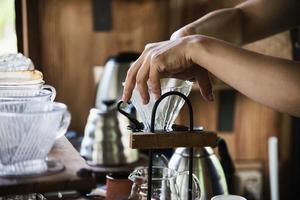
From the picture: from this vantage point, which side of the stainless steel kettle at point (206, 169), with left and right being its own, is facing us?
left

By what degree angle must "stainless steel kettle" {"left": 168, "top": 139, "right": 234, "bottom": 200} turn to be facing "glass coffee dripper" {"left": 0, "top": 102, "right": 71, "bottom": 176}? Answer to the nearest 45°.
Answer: approximately 45° to its left
